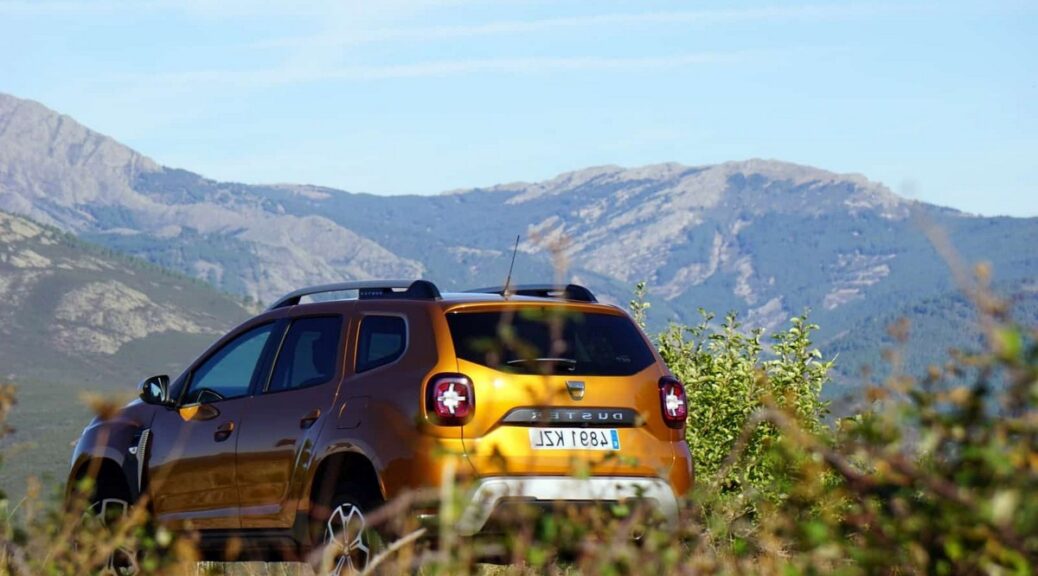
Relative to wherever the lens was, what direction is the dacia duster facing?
facing away from the viewer and to the left of the viewer
